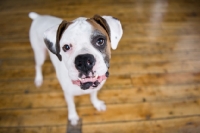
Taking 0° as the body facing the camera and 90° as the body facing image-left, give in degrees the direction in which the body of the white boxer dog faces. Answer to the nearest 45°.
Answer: approximately 315°
